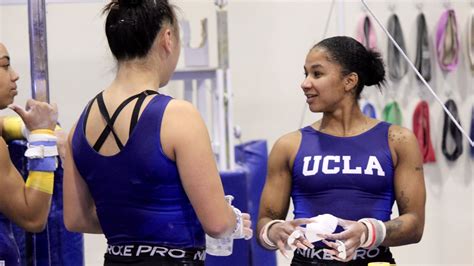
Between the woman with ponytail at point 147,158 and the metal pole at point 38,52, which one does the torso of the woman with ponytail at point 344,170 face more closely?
the woman with ponytail

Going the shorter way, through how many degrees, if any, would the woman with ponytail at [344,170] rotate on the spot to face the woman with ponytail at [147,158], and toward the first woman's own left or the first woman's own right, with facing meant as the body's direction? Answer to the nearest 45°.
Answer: approximately 45° to the first woman's own right

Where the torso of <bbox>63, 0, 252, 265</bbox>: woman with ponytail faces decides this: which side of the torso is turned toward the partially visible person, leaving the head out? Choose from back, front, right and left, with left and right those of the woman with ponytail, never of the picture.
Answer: left

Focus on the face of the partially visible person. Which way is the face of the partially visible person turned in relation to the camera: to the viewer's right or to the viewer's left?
to the viewer's right

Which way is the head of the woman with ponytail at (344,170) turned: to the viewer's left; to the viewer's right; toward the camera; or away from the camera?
to the viewer's left

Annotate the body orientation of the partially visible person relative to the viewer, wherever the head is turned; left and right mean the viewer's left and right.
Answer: facing to the right of the viewer

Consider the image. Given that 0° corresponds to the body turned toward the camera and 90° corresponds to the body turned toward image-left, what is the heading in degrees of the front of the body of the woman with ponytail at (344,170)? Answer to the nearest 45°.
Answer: approximately 0°

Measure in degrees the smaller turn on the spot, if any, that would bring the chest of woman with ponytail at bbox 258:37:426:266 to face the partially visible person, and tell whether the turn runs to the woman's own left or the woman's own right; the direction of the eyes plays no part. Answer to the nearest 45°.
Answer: approximately 90° to the woman's own right
